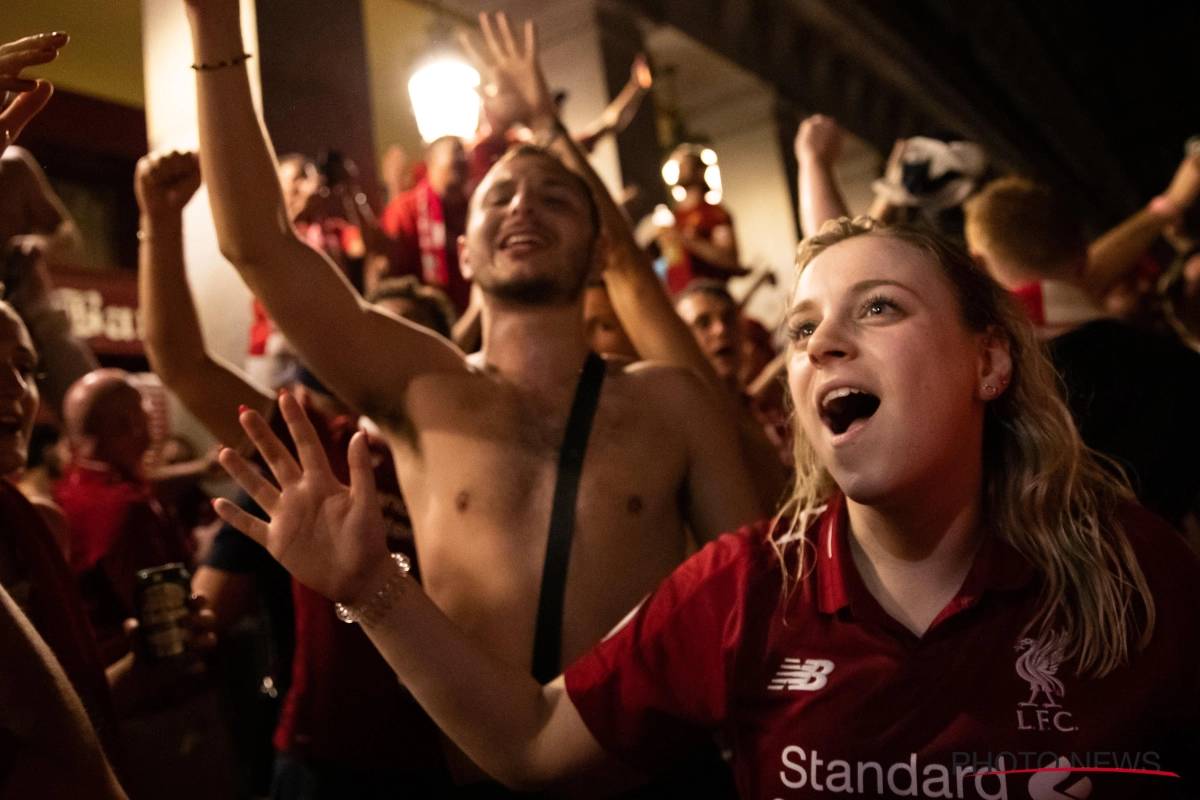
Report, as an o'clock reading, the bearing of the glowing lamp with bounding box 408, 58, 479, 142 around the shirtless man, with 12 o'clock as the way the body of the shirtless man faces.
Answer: The glowing lamp is roughly at 6 o'clock from the shirtless man.

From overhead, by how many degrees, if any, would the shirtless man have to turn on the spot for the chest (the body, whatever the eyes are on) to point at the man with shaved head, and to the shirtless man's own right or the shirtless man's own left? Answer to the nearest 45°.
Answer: approximately 135° to the shirtless man's own right

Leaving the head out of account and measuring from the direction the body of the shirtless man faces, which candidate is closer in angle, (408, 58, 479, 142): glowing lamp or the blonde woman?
the blonde woman

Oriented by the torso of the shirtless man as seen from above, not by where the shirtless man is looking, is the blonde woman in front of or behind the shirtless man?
in front

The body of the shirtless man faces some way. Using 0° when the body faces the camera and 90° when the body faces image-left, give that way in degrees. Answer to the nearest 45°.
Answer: approximately 0°

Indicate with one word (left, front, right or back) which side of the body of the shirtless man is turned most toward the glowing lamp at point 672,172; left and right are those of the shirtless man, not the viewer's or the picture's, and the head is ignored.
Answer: back
